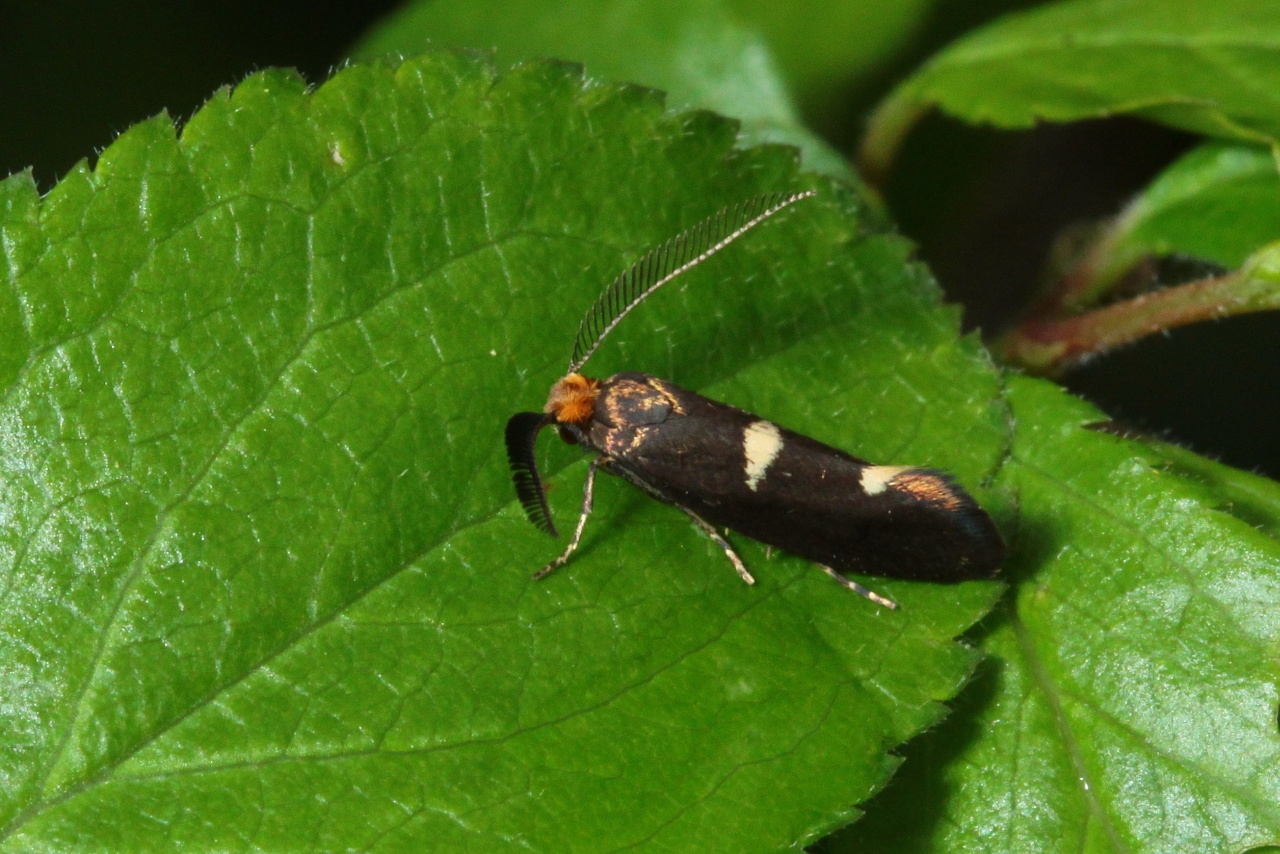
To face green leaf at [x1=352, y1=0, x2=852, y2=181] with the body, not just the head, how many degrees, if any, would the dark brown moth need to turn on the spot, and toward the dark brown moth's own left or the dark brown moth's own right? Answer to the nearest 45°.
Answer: approximately 90° to the dark brown moth's own right

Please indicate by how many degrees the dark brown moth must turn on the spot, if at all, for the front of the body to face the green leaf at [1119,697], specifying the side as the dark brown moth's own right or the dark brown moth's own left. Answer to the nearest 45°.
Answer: approximately 135° to the dark brown moth's own left

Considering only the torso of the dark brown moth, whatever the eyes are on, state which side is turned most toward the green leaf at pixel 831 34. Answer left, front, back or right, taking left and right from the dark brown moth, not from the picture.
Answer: right

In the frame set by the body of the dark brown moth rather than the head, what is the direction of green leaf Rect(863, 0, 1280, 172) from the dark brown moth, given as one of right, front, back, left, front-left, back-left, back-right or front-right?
back-right

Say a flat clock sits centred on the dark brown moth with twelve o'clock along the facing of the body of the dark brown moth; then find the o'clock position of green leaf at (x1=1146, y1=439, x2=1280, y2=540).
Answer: The green leaf is roughly at 6 o'clock from the dark brown moth.

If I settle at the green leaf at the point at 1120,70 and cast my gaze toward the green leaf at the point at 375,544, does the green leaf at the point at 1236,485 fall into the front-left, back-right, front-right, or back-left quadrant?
front-left

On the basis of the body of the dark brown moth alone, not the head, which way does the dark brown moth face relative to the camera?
to the viewer's left
